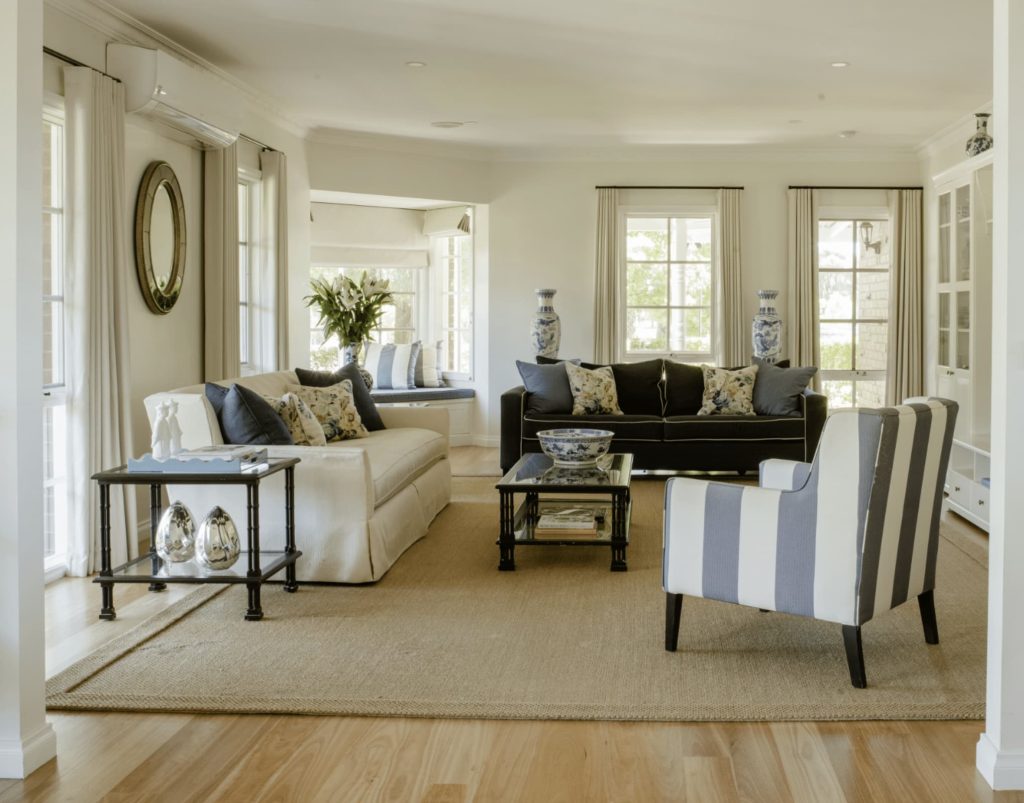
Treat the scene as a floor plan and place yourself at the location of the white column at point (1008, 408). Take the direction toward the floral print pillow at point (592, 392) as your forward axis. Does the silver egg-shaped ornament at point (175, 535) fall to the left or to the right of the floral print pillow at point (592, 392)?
left

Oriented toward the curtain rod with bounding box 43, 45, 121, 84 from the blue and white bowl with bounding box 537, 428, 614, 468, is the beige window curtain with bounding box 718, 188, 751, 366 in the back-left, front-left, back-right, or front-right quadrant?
back-right

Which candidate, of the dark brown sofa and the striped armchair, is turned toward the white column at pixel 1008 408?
the dark brown sofa

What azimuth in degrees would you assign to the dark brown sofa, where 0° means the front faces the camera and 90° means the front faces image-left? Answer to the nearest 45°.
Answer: approximately 0°

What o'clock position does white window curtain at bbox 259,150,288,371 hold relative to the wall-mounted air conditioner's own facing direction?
The white window curtain is roughly at 8 o'clock from the wall-mounted air conditioner.

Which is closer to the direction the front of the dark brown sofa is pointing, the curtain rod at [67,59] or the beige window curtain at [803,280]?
the curtain rod

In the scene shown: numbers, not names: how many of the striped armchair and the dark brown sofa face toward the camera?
1

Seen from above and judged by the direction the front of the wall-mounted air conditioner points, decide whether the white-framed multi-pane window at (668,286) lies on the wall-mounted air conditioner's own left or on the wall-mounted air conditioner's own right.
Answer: on the wall-mounted air conditioner's own left

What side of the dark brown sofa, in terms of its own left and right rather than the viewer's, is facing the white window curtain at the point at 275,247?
right
